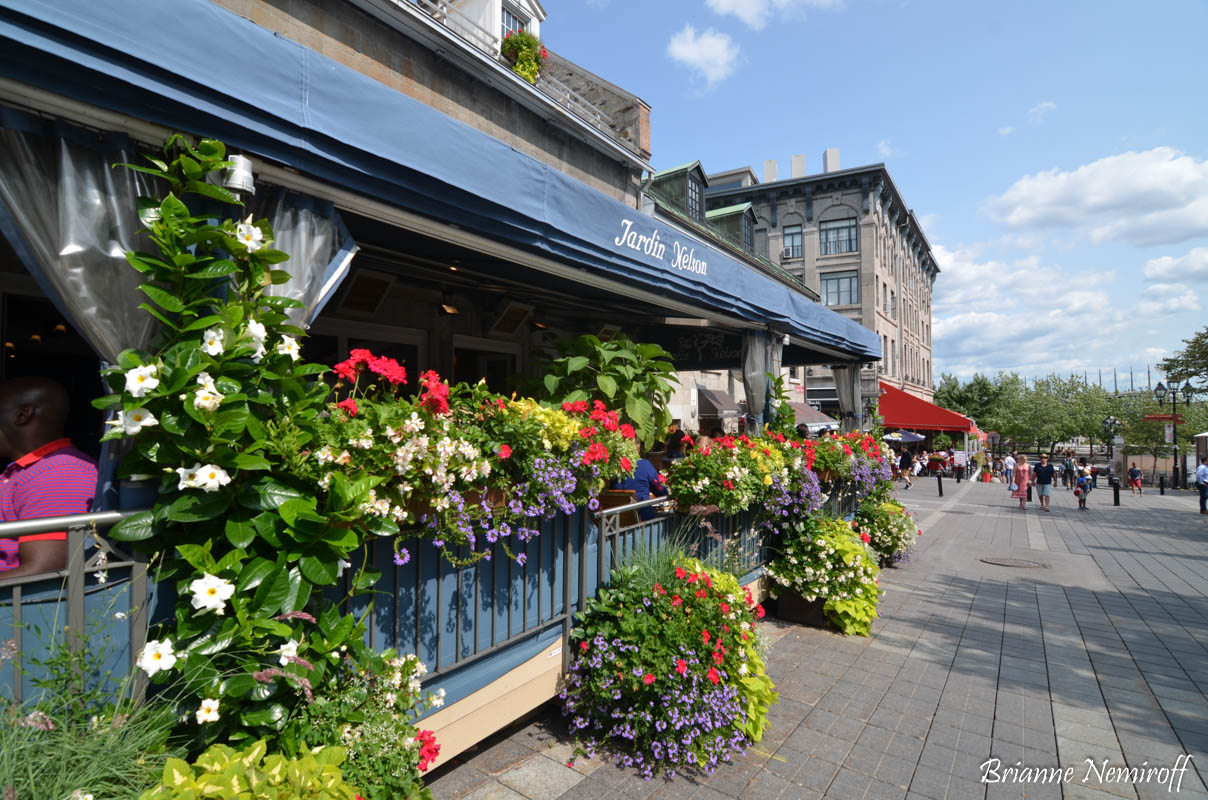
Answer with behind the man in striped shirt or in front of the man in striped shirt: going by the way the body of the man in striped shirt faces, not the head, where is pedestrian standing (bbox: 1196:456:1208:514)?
behind

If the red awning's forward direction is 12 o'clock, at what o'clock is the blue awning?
The blue awning is roughly at 3 o'clock from the red awning.

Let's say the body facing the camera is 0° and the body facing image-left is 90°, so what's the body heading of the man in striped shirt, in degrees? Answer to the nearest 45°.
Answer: approximately 90°

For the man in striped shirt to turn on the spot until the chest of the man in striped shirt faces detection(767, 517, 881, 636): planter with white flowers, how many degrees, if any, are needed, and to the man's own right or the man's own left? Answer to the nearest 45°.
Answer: approximately 180°

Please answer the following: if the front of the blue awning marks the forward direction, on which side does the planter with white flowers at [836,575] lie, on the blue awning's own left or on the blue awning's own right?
on the blue awning's own left

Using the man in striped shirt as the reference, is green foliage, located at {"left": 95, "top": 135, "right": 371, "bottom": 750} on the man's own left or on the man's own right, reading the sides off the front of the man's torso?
on the man's own left

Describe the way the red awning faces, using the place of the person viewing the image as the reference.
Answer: facing to the right of the viewer

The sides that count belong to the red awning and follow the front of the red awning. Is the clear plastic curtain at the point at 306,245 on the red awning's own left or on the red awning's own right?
on the red awning's own right
